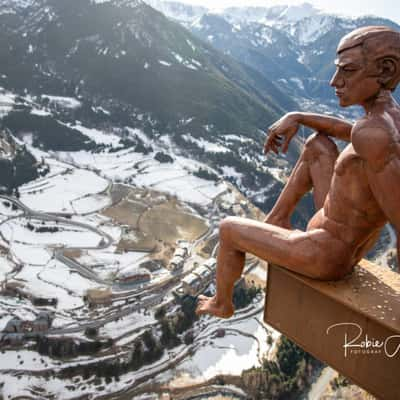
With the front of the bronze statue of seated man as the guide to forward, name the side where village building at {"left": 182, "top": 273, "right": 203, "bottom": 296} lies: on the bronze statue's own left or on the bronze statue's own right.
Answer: on the bronze statue's own right

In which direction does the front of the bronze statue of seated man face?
to the viewer's left

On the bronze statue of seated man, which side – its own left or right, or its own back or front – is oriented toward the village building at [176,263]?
right
